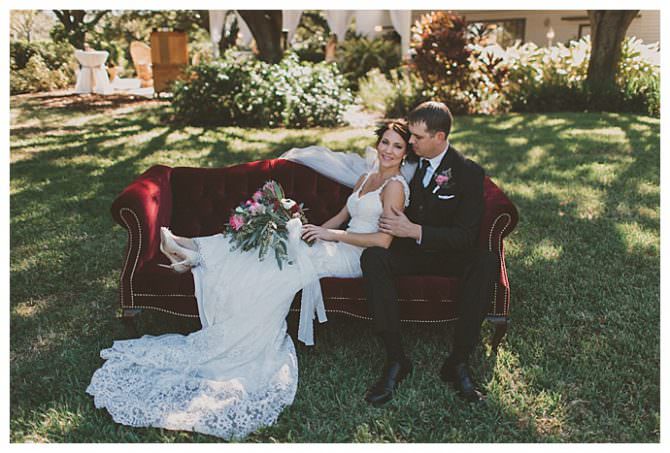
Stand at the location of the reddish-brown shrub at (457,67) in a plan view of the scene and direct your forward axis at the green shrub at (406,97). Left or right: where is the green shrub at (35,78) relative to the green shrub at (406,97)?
right

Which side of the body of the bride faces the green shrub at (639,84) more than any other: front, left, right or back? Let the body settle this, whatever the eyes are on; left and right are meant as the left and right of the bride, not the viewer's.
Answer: back

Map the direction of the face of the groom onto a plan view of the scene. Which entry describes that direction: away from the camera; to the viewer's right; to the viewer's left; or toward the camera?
to the viewer's left

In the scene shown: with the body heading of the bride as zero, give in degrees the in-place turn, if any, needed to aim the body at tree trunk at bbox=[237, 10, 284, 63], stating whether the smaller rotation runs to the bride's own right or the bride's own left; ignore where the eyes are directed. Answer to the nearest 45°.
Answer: approximately 135° to the bride's own right

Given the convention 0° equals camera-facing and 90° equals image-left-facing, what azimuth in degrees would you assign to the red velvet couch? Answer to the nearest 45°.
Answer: approximately 0°

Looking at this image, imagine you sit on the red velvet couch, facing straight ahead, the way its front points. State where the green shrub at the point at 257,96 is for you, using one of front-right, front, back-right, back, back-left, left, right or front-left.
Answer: back

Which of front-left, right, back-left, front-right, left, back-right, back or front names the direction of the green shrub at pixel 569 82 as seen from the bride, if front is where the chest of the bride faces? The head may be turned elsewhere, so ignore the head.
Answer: back
